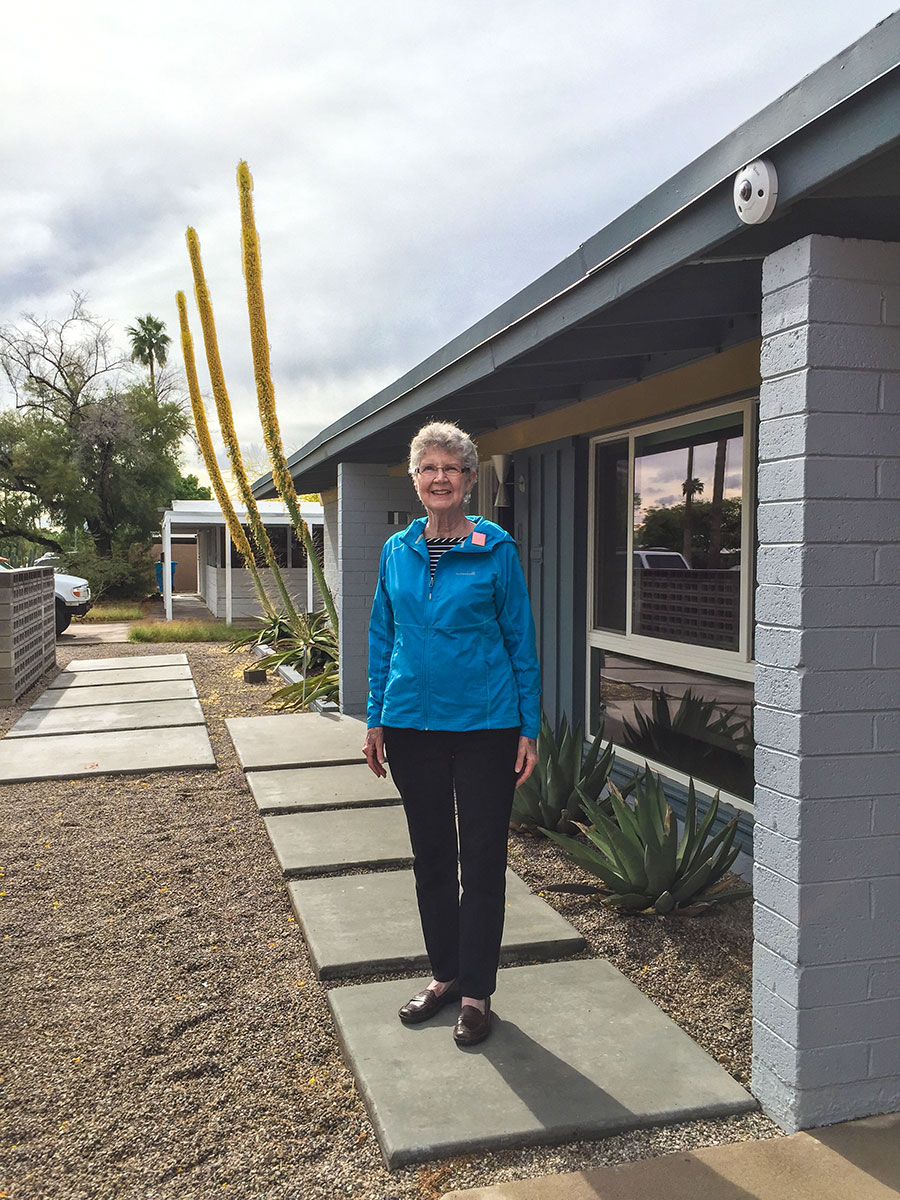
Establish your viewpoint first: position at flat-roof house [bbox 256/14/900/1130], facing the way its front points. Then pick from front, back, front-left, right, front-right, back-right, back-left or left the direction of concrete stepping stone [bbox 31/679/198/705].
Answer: right

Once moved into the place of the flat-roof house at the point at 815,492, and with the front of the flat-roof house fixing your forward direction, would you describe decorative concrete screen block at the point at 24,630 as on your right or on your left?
on your right

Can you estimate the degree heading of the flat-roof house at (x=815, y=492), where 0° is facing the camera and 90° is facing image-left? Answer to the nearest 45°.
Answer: approximately 45°

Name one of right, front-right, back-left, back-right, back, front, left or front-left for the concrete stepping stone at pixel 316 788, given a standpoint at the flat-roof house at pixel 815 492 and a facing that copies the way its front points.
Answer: front

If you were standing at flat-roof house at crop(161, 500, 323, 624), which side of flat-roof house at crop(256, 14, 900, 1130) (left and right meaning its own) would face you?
right

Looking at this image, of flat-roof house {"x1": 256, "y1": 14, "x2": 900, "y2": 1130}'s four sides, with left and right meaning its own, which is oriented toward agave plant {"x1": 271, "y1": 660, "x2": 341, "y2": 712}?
right

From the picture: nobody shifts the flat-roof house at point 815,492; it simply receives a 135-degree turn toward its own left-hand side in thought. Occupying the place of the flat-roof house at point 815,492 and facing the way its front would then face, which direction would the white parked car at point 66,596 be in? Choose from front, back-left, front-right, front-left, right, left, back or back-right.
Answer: back-left
